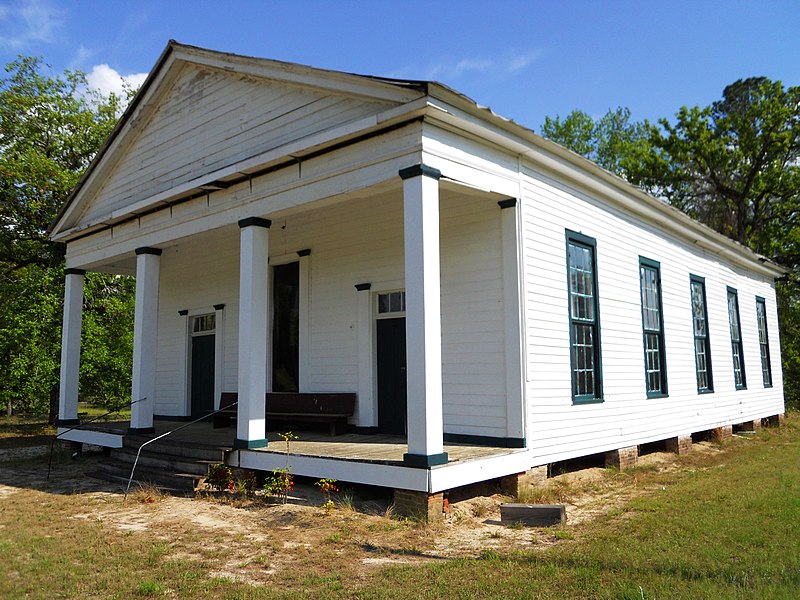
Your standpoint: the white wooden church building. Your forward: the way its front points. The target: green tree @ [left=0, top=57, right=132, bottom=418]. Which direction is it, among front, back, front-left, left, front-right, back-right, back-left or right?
right

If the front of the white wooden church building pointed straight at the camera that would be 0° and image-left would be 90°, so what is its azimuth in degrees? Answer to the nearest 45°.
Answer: approximately 45°

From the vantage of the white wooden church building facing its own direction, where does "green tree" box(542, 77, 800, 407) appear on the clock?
The green tree is roughly at 6 o'clock from the white wooden church building.
